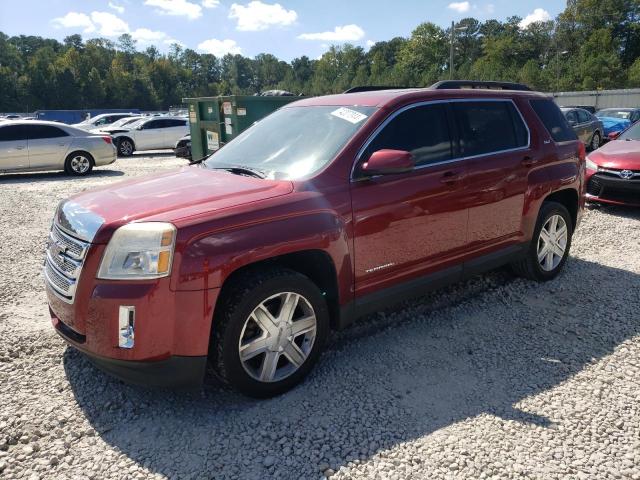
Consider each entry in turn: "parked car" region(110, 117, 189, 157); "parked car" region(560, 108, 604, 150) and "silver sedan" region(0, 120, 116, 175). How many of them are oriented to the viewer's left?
2

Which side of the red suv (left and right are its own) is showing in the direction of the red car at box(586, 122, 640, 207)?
back

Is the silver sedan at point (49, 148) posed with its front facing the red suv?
no

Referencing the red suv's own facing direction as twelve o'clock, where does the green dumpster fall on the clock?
The green dumpster is roughly at 4 o'clock from the red suv.

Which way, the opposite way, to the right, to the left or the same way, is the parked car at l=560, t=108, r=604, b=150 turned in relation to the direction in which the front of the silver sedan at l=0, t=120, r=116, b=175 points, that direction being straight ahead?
to the left

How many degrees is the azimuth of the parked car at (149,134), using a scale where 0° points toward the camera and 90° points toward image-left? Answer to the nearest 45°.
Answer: approximately 90°

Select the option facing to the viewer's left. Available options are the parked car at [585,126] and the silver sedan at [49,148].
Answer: the silver sedan

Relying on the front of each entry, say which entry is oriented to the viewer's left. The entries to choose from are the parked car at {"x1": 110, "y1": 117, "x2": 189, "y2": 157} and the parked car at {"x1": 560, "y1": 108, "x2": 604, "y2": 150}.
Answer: the parked car at {"x1": 110, "y1": 117, "x2": 189, "y2": 157}

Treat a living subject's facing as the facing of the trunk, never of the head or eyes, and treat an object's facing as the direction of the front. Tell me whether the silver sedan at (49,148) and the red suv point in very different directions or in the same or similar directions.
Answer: same or similar directions

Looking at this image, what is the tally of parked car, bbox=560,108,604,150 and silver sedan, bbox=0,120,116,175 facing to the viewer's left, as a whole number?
1

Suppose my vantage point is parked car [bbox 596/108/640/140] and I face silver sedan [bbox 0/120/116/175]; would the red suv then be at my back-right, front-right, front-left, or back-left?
front-left

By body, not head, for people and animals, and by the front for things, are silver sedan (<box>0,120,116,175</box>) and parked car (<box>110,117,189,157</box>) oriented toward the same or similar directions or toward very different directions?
same or similar directions

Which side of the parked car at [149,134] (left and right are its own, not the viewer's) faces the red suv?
left

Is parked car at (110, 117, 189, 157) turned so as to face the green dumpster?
no

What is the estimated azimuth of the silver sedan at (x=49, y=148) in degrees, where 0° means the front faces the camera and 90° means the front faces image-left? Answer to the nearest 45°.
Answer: approximately 90°

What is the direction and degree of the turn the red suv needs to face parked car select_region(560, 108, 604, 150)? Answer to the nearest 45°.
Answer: approximately 180°

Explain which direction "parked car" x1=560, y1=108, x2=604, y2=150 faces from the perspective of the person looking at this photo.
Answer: facing the viewer and to the right of the viewer
